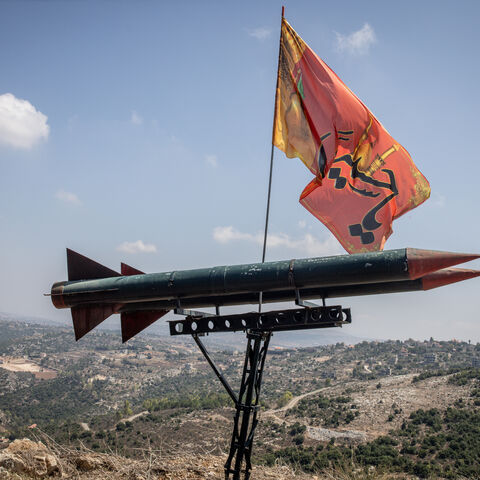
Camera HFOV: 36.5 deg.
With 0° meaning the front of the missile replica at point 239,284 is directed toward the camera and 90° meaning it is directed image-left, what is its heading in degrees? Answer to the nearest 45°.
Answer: approximately 270°

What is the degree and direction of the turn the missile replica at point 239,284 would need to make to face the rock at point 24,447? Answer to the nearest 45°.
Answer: approximately 135° to its left

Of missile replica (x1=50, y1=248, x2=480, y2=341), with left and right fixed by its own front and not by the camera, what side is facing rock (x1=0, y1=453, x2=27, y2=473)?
back
